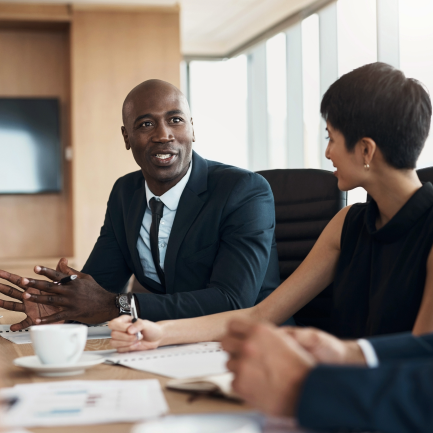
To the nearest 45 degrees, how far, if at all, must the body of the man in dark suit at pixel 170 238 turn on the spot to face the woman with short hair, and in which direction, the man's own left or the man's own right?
approximately 90° to the man's own left

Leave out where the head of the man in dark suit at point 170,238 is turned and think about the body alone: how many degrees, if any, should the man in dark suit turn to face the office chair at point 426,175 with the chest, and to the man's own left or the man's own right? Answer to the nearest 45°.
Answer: approximately 90° to the man's own left

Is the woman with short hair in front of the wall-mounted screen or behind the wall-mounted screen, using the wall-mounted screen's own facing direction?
in front

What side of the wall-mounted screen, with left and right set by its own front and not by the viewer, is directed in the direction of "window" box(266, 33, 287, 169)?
left

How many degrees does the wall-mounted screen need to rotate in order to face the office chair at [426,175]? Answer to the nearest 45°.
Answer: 0° — it already faces it

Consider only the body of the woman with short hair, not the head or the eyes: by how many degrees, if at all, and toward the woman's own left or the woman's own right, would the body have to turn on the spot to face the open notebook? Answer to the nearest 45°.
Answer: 0° — they already face it

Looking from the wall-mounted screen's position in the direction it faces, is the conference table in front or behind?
in front

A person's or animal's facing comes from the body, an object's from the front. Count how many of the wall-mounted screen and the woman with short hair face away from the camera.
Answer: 0

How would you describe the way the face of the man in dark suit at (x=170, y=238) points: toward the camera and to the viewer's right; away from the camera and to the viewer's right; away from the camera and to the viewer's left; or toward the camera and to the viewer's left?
toward the camera and to the viewer's right
